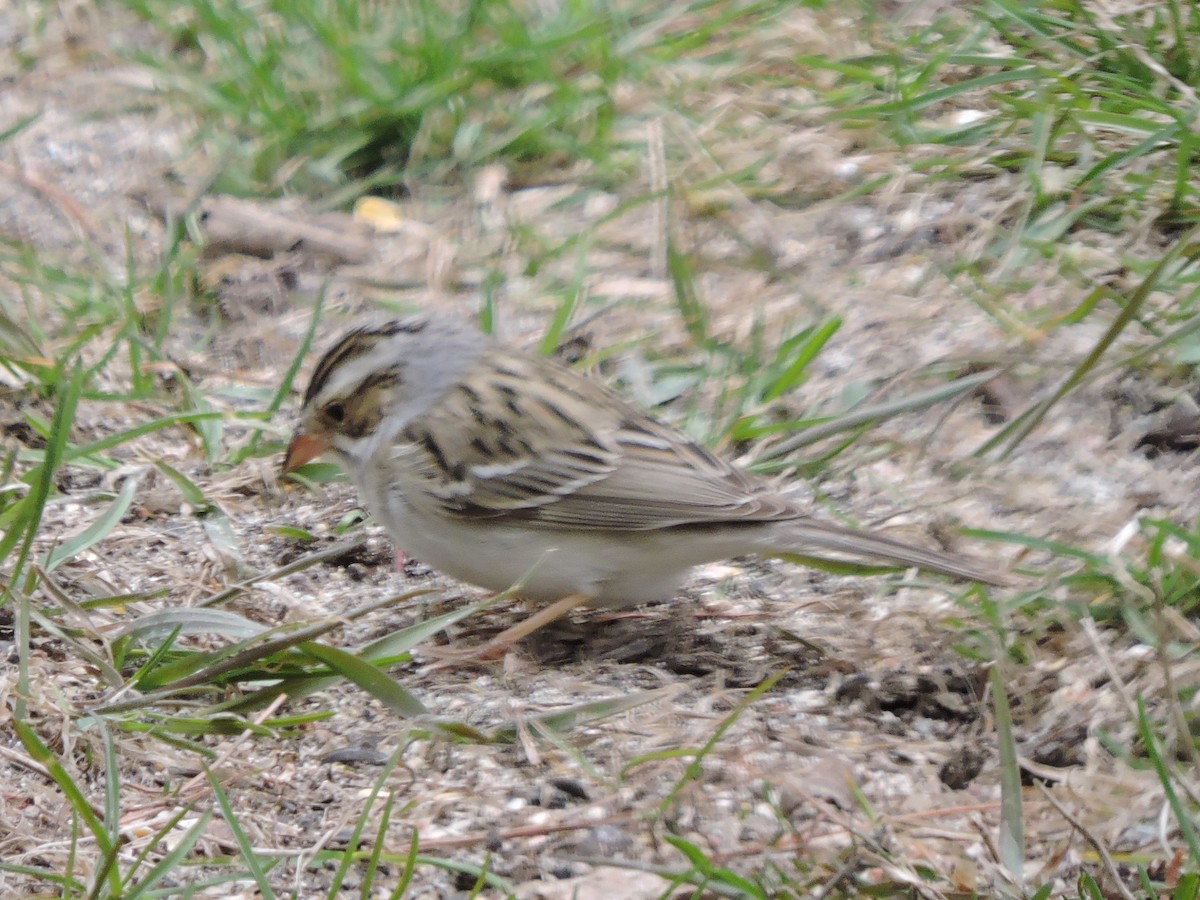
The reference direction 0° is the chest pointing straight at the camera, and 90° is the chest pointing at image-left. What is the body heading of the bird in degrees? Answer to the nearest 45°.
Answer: approximately 90°
